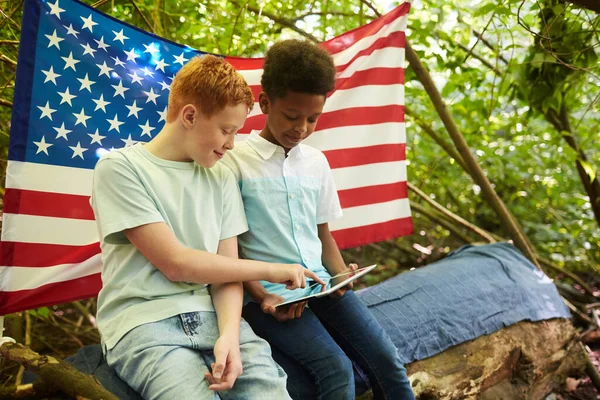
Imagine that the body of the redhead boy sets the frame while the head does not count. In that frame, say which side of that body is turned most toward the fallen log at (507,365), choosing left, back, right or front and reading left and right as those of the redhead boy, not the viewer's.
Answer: left

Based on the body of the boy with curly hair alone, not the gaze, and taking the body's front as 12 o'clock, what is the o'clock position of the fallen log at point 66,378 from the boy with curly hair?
The fallen log is roughly at 3 o'clock from the boy with curly hair.

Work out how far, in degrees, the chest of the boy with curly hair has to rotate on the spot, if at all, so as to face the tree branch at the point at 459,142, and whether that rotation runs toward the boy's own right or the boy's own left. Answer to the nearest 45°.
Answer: approximately 90° to the boy's own left

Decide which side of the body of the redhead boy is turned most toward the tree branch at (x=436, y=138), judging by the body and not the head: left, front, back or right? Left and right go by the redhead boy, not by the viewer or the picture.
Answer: left

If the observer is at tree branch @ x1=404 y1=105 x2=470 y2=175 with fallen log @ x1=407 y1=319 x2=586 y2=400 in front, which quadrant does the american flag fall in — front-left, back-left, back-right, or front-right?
front-right

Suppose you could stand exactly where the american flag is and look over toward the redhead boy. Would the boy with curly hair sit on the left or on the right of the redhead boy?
left

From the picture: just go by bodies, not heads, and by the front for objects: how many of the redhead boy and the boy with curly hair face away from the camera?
0

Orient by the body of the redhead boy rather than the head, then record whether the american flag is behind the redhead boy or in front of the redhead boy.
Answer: behind

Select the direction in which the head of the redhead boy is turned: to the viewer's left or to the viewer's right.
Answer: to the viewer's right

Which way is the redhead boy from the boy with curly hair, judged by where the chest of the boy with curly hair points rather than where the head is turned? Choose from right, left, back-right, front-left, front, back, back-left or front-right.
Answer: right

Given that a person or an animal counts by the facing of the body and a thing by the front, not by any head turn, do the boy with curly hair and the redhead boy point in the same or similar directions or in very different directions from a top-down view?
same or similar directions

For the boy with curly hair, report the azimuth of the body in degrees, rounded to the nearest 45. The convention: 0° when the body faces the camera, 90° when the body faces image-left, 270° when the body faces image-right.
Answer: approximately 315°
